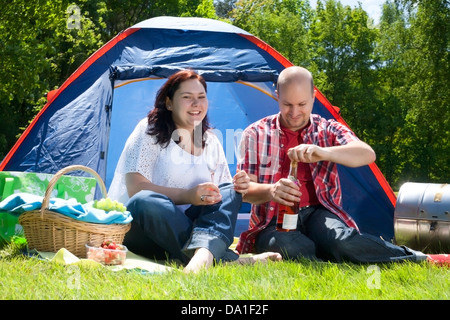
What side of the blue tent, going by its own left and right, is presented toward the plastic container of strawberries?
front

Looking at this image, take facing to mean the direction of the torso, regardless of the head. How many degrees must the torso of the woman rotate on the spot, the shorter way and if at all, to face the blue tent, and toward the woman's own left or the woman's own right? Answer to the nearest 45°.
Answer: approximately 135° to the woman's own left

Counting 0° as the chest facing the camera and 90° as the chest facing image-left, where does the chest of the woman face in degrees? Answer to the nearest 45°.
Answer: approximately 315°

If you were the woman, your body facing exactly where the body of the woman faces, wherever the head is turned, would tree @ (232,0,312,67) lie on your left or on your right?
on your left

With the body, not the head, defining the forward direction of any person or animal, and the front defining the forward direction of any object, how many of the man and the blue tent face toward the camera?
2

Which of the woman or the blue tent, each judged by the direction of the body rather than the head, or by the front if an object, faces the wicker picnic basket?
the blue tent

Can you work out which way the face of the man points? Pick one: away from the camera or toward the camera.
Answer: toward the camera

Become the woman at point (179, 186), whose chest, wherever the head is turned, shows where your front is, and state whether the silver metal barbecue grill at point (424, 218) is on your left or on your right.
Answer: on your left

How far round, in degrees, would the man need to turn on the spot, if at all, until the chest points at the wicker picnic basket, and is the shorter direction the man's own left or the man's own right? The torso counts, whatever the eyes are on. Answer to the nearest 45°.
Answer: approximately 90° to the man's own right

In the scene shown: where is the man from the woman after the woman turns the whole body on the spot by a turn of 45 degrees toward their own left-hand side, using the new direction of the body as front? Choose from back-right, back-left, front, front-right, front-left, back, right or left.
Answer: front

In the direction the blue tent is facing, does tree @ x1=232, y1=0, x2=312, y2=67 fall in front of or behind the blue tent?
behind

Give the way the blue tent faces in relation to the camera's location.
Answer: facing the viewer

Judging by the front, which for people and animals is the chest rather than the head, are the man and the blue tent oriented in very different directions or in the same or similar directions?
same or similar directions

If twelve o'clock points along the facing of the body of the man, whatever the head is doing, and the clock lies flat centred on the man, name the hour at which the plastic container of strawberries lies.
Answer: The plastic container of strawberries is roughly at 2 o'clock from the man.
